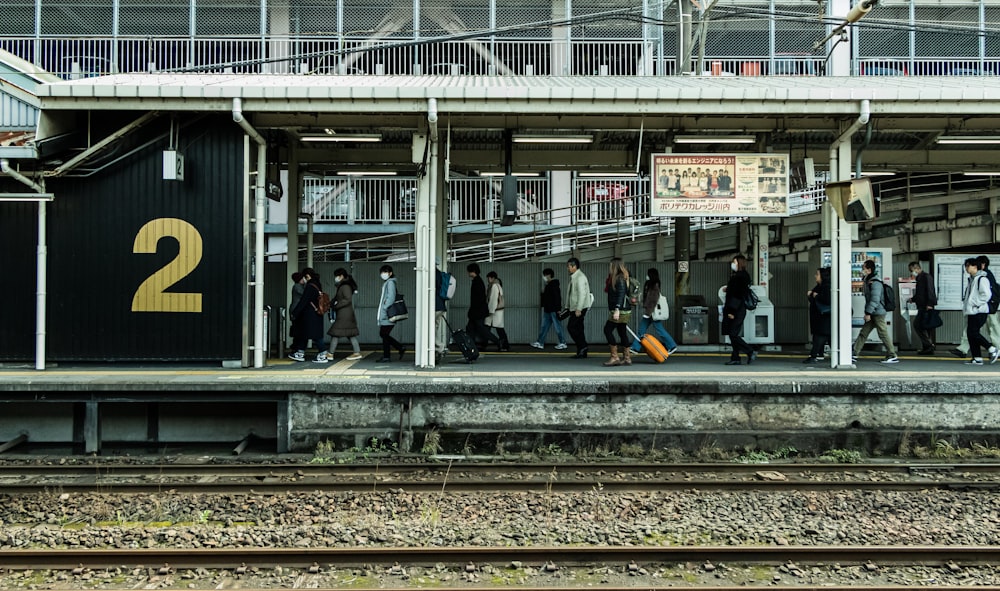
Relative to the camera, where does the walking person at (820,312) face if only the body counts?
to the viewer's left

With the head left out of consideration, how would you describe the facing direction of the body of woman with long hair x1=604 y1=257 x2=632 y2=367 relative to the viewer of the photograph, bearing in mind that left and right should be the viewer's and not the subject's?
facing to the left of the viewer

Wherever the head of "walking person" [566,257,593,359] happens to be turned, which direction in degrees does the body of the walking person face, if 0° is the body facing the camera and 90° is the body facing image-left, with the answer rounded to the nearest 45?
approximately 90°

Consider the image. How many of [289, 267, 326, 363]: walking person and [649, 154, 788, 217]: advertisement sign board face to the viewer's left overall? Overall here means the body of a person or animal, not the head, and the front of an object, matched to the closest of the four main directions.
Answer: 1

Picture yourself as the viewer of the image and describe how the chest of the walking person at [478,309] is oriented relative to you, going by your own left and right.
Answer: facing to the left of the viewer

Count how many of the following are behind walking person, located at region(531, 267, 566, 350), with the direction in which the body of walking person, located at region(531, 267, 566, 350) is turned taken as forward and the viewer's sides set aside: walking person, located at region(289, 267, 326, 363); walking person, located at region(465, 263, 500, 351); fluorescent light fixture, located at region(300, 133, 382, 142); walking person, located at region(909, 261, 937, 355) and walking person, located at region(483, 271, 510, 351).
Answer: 1

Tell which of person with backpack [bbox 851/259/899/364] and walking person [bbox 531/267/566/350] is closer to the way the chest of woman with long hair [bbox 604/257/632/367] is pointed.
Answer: the walking person

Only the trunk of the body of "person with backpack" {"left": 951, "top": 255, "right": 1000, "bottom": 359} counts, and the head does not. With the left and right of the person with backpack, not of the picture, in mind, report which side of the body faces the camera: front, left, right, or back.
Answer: left

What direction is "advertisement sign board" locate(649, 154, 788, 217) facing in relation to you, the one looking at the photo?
facing the viewer

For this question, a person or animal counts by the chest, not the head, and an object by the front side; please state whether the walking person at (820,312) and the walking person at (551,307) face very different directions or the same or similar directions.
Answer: same or similar directions

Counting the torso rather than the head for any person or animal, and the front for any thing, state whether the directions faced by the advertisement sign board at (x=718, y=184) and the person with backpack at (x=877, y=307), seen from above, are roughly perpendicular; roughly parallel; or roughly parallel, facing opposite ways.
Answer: roughly perpendicular

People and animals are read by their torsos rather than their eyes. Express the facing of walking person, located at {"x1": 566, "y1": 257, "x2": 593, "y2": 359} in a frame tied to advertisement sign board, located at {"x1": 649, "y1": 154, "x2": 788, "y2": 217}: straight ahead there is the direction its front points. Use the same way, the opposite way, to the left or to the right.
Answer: to the right

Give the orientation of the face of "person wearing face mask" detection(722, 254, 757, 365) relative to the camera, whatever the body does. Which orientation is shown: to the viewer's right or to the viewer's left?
to the viewer's left

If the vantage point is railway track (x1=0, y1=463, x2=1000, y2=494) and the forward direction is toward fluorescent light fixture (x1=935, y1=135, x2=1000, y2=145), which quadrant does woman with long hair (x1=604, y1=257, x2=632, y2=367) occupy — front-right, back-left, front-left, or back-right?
front-left

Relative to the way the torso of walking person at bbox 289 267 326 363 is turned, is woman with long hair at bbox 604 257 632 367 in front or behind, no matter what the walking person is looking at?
behind

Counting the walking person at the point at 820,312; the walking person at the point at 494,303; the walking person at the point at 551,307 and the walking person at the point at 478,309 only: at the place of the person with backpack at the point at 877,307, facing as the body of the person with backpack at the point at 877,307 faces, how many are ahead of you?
4

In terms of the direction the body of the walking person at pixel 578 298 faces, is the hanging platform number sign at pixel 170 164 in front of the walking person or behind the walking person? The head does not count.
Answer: in front

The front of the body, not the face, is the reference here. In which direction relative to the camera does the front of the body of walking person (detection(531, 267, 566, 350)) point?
to the viewer's left

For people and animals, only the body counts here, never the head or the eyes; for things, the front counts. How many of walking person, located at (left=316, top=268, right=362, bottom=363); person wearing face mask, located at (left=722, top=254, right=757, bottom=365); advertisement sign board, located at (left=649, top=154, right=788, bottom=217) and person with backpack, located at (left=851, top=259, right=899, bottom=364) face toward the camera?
1

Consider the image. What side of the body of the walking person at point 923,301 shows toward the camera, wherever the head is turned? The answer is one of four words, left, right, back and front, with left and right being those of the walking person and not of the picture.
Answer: left

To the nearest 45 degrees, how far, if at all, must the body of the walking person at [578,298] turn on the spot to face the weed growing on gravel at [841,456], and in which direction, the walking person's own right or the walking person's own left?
approximately 135° to the walking person's own left
